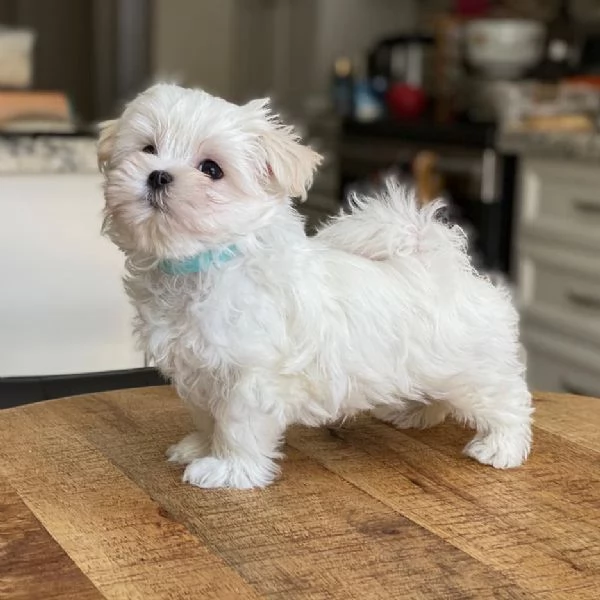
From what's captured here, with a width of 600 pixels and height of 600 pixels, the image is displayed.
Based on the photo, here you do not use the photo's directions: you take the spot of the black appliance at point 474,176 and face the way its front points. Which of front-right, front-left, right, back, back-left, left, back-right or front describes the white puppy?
front

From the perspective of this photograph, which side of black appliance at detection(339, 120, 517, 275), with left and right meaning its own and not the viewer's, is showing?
front

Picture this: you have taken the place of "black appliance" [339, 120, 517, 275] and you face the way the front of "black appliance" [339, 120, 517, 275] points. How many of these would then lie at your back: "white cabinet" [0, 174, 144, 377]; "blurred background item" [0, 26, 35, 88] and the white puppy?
0

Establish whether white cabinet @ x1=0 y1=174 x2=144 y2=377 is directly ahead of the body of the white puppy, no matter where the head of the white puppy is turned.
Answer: no

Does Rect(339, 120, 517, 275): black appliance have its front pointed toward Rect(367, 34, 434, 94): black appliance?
no

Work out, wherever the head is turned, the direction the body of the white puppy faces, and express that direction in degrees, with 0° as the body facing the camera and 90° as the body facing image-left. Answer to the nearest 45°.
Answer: approximately 45°

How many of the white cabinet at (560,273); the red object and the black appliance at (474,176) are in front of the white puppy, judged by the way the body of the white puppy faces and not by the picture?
0

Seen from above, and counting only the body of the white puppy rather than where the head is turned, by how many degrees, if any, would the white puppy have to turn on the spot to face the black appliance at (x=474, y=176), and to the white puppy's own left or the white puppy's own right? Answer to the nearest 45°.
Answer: approximately 135° to the white puppy's own right

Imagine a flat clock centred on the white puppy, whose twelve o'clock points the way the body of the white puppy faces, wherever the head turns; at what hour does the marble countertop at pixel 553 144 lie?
The marble countertop is roughly at 5 o'clock from the white puppy.

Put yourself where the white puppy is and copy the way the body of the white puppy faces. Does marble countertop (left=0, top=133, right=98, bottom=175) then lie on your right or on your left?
on your right

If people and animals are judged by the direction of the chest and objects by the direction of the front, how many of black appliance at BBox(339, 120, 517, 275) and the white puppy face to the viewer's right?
0

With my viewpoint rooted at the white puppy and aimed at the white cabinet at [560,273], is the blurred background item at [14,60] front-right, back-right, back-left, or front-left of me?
front-left

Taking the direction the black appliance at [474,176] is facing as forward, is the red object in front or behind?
behind

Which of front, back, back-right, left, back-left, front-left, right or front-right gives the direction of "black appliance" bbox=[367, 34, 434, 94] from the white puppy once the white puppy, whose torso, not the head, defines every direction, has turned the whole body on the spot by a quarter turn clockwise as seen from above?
front-right

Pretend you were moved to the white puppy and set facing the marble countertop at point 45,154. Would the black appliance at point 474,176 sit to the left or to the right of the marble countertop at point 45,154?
right

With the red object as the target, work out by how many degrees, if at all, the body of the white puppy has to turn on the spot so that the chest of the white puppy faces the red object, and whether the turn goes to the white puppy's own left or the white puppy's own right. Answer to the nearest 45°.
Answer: approximately 135° to the white puppy's own right
